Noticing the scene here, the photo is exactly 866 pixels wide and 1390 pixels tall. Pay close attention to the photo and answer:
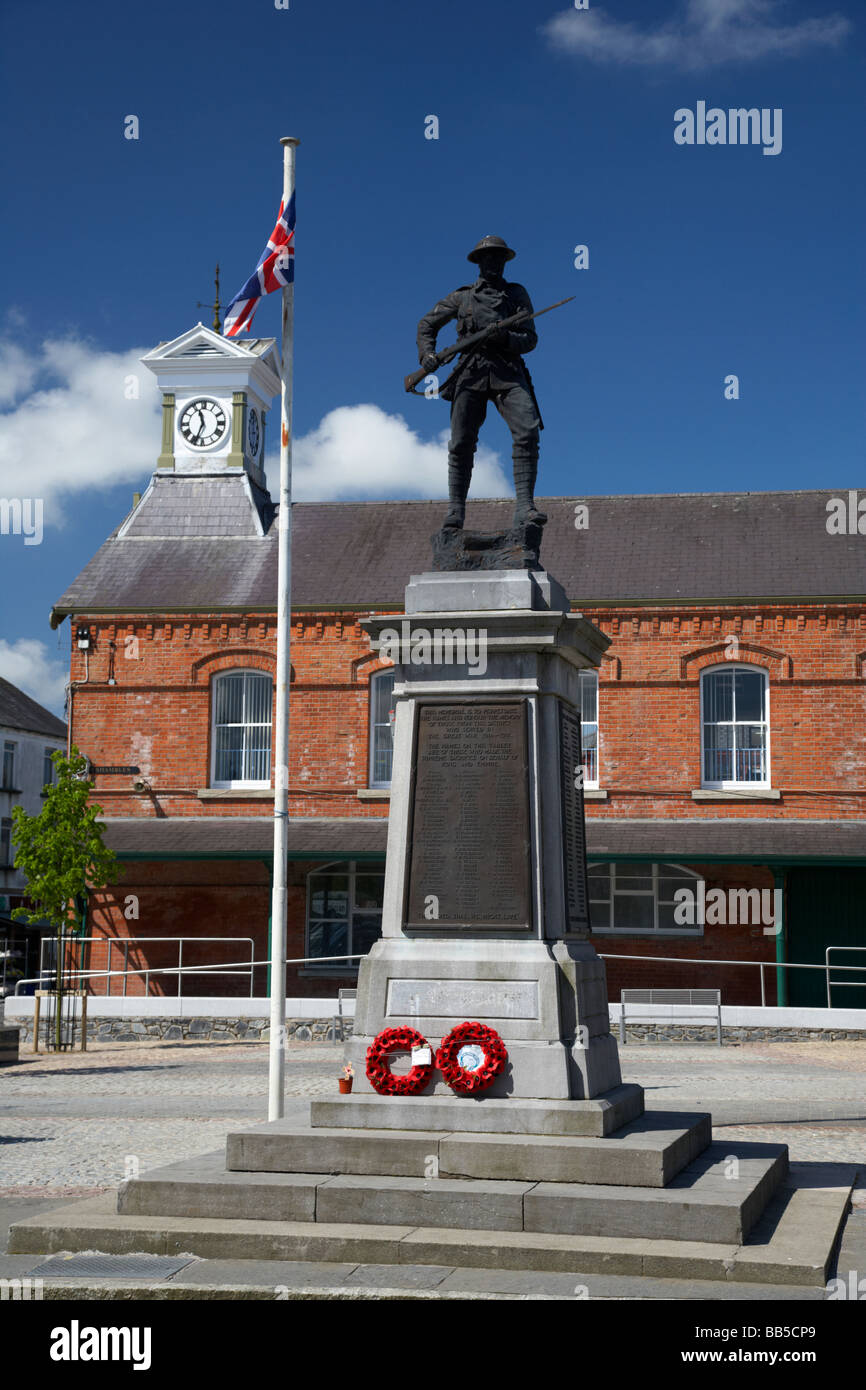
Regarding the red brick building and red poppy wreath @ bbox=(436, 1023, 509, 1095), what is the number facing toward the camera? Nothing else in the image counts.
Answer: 2

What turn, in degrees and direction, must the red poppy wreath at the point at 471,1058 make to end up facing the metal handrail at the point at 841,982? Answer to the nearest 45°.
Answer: approximately 180°

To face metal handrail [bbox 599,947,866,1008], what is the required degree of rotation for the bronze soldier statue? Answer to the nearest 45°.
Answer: approximately 180°
